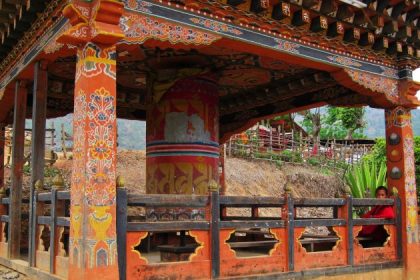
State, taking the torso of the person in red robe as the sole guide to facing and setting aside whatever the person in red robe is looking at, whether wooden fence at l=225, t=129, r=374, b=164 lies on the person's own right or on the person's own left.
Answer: on the person's own right

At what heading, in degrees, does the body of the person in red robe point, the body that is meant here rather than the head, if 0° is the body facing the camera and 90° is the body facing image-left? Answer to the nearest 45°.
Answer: approximately 45°

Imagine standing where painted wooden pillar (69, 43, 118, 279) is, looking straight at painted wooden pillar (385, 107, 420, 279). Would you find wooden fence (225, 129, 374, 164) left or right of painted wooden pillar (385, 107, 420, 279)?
left

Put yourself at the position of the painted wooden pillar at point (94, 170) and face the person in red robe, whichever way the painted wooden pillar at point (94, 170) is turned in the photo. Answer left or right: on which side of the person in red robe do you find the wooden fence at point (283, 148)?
left

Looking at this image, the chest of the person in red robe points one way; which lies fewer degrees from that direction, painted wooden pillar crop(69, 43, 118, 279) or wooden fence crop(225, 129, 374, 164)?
the painted wooden pillar
